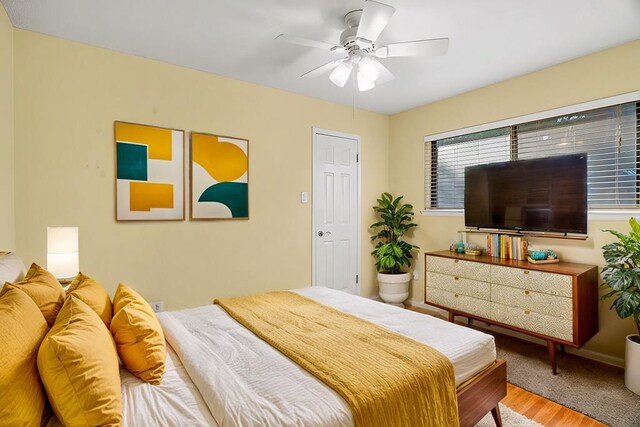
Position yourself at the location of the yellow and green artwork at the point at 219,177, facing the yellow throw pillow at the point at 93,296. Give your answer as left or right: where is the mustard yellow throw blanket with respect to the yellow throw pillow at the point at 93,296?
left

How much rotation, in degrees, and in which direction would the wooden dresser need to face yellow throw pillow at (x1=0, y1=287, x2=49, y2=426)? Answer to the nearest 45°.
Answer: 0° — it already faces it

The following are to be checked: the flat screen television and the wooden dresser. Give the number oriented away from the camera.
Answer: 0

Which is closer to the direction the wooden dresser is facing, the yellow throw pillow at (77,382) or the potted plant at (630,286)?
the yellow throw pillow

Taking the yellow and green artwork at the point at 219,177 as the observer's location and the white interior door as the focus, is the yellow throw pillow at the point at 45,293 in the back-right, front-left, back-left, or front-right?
back-right

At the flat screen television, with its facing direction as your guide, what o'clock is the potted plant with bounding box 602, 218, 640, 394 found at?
The potted plant is roughly at 9 o'clock from the flat screen television.

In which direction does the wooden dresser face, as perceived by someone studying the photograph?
facing the viewer and to the left of the viewer

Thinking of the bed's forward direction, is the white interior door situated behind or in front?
in front

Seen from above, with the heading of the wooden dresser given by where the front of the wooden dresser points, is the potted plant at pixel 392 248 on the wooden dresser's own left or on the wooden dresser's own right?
on the wooden dresser's own right

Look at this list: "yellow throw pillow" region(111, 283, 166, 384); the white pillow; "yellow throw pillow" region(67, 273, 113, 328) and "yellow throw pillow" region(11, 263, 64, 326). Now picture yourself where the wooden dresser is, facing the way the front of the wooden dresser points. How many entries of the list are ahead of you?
4

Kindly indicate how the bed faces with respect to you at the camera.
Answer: facing away from the viewer and to the right of the viewer

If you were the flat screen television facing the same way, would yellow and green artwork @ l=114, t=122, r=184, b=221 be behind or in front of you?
in front

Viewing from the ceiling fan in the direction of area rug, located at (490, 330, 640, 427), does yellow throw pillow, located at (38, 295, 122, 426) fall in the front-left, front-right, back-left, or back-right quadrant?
back-right

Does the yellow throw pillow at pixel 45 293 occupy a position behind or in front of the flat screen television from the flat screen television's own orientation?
in front
